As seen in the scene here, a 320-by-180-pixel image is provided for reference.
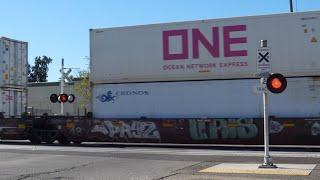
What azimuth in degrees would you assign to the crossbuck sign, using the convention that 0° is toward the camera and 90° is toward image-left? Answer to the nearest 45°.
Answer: approximately 0°

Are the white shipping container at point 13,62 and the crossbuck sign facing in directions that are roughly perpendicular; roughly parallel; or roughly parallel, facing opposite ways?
roughly perpendicular
